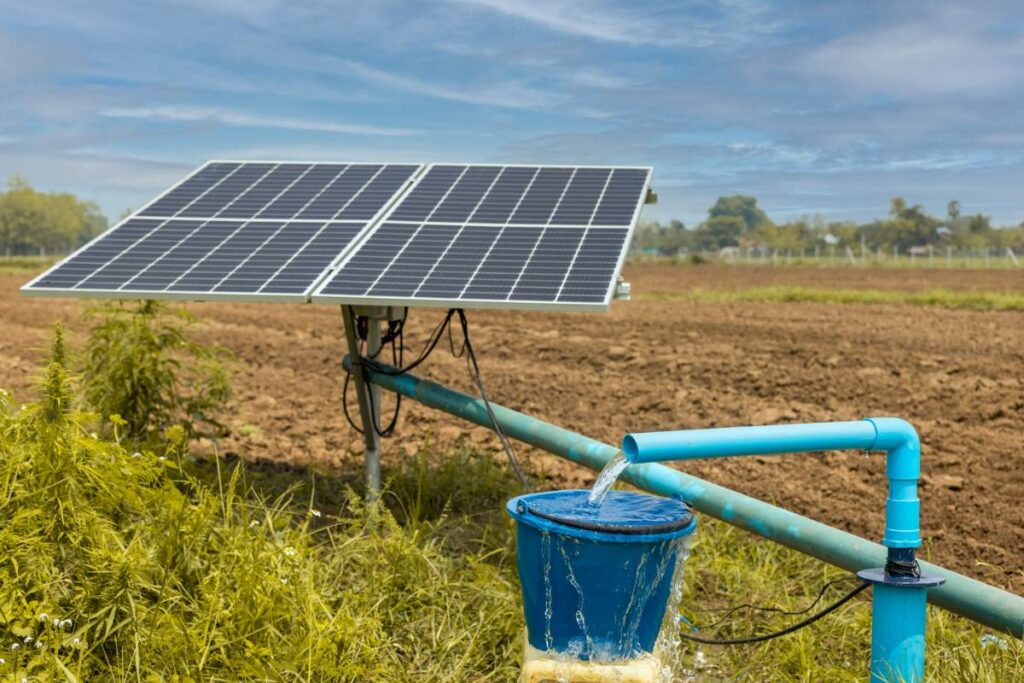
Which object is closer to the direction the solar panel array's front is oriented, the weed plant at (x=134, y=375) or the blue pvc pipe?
the blue pvc pipe

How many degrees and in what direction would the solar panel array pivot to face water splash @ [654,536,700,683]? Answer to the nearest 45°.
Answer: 0° — it already faces it

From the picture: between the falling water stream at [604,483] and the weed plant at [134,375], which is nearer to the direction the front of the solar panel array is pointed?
the falling water stream

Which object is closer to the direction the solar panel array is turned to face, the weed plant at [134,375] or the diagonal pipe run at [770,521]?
the diagonal pipe run

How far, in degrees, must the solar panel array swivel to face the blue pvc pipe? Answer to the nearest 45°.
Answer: approximately 45° to its left

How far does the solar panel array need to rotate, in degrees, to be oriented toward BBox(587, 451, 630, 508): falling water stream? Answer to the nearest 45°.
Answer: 0° — it already faces it

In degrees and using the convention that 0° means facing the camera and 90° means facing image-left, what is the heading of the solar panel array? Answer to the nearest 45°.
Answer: approximately 0°

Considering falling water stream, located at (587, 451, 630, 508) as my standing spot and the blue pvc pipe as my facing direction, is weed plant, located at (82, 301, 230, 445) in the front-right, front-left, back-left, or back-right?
back-left

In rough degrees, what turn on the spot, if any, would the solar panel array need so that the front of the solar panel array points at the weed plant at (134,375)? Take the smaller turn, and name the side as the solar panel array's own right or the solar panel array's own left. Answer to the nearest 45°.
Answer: approximately 90° to the solar panel array's own right

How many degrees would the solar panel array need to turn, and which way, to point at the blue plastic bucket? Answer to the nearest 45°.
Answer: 0° — it already faces it
